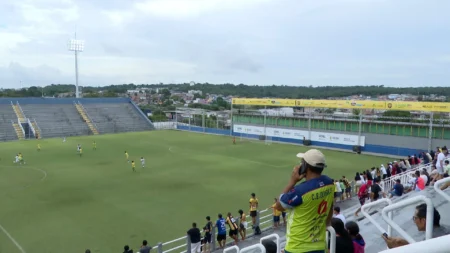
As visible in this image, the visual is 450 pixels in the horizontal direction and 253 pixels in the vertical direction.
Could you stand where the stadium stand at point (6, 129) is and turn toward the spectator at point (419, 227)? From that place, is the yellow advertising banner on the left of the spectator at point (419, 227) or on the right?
left

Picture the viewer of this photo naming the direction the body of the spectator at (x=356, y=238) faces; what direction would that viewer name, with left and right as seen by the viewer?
facing away from the viewer and to the left of the viewer

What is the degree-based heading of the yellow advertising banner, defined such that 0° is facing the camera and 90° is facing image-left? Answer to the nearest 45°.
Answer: approximately 45°

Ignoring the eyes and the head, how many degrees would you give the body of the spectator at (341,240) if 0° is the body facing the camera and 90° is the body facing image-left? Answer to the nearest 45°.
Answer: approximately 135°

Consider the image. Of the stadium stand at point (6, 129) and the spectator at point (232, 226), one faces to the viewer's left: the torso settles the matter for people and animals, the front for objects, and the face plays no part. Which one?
the spectator

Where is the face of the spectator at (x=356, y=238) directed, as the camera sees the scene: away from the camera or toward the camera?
away from the camera

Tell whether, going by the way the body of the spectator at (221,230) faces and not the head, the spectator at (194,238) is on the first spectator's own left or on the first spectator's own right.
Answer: on the first spectator's own left

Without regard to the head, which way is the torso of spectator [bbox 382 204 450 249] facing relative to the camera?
to the viewer's left

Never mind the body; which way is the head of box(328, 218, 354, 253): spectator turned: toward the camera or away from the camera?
away from the camera

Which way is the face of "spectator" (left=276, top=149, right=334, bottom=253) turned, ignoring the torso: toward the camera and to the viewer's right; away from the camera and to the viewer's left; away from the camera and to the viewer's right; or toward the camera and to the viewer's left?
away from the camera and to the viewer's left

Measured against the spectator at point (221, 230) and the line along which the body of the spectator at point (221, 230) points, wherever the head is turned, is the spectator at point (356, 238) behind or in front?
behind
